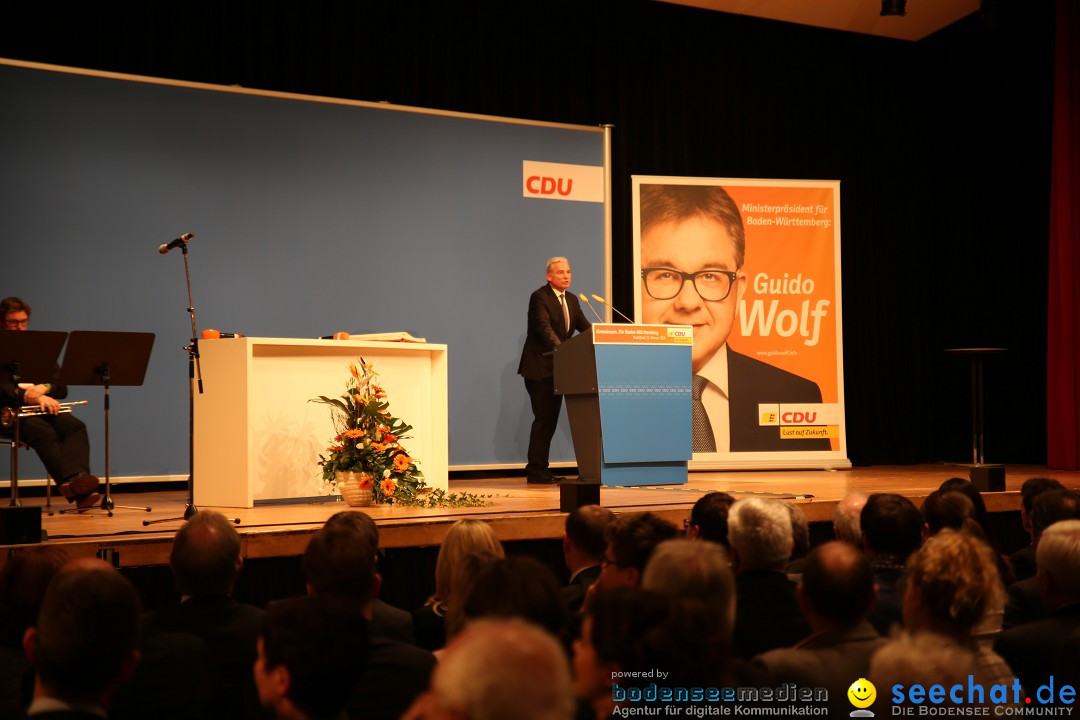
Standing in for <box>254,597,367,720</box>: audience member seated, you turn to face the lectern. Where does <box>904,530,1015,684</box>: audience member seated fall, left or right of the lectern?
right

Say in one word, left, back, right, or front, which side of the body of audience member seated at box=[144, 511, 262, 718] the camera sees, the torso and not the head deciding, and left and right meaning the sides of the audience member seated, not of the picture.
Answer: back

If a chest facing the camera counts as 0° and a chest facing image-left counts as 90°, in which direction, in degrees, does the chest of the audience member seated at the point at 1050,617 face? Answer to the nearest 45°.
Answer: approximately 135°

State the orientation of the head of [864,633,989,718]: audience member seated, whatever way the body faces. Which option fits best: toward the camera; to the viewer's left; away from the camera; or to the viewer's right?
away from the camera

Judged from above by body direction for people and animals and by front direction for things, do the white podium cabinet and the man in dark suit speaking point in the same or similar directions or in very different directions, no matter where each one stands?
same or similar directions

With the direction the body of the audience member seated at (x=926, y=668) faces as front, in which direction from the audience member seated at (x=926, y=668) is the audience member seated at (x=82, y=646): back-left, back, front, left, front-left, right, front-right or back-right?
left

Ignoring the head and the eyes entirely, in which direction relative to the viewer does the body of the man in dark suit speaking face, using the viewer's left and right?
facing the viewer and to the right of the viewer

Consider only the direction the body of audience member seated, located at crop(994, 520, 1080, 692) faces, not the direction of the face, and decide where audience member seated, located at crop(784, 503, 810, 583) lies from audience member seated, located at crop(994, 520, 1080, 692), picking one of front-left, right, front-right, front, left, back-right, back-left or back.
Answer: front

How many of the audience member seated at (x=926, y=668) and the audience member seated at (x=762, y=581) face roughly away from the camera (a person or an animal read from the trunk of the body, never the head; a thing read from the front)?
2

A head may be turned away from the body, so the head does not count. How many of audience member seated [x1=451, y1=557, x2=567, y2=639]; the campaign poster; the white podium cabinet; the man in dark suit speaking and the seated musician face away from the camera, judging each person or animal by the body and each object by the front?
1

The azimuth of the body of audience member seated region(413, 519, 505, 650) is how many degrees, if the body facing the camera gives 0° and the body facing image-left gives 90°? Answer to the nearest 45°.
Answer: approximately 180°

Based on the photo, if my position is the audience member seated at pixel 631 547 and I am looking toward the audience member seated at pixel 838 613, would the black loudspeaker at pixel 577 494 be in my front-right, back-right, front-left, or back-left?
back-left

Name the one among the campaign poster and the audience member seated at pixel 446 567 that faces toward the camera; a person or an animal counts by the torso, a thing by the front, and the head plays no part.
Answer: the campaign poster

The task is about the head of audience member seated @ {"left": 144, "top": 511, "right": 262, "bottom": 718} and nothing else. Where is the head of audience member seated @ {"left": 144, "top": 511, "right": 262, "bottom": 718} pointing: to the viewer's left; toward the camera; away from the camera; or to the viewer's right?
away from the camera

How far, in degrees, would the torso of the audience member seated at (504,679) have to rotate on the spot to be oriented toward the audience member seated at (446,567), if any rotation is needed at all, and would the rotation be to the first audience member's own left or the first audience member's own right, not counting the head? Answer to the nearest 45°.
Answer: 0° — they already face them

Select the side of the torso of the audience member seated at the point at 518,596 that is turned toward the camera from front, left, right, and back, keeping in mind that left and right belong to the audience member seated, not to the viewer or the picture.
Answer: back

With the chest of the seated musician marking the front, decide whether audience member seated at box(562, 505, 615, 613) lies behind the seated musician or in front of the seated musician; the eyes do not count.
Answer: in front

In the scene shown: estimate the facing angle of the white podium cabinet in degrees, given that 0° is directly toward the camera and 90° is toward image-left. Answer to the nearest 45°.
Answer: approximately 315°
